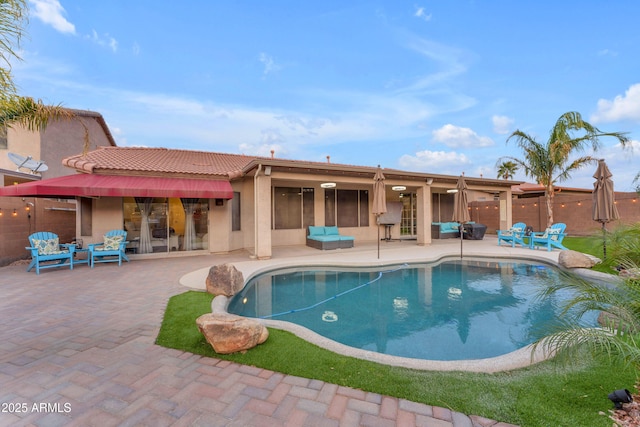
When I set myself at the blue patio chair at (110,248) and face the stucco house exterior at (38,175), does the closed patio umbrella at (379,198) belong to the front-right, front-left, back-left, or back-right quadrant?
back-right

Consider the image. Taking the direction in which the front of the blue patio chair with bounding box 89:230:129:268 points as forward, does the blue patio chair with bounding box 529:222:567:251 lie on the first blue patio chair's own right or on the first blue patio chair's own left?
on the first blue patio chair's own left

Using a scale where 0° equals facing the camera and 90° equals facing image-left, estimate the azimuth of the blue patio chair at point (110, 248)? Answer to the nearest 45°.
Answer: approximately 45°

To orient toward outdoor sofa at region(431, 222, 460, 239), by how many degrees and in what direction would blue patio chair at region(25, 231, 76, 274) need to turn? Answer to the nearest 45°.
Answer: approximately 45° to its left

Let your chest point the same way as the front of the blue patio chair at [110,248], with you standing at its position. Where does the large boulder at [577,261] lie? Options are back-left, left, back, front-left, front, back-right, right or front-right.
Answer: left

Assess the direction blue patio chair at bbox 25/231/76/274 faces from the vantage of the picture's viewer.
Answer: facing the viewer and to the right of the viewer

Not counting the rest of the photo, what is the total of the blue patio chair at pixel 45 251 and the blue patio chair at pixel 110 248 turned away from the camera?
0

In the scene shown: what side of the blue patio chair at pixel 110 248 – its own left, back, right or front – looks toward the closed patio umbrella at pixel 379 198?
left
